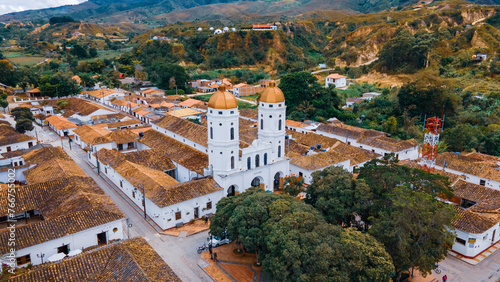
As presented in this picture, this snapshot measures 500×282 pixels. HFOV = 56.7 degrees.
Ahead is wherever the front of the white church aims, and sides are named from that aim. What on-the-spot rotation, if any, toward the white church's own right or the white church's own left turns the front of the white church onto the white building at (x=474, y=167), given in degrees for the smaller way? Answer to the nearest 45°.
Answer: approximately 45° to the white church's own left

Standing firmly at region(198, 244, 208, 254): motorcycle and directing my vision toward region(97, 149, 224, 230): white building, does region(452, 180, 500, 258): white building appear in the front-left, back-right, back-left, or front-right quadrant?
back-right

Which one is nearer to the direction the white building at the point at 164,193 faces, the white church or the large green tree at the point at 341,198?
the large green tree

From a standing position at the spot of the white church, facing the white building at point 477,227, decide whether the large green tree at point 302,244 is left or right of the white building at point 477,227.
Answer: right

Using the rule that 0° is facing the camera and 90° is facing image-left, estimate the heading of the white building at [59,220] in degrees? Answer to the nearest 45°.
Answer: approximately 315°
